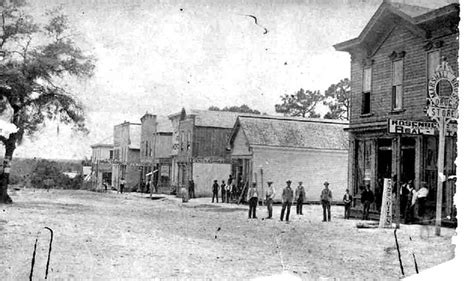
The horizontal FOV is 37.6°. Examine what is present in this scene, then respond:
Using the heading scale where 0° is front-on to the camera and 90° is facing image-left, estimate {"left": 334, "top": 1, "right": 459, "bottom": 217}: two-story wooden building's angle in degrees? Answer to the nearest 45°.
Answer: approximately 45°

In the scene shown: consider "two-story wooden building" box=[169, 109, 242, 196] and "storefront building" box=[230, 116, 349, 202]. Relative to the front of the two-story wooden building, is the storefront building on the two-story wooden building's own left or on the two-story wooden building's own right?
on the two-story wooden building's own left

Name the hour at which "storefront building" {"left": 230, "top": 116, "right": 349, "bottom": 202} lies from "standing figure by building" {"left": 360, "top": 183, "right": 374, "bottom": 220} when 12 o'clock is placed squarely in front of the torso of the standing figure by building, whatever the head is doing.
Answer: The storefront building is roughly at 5 o'clock from the standing figure by building.
